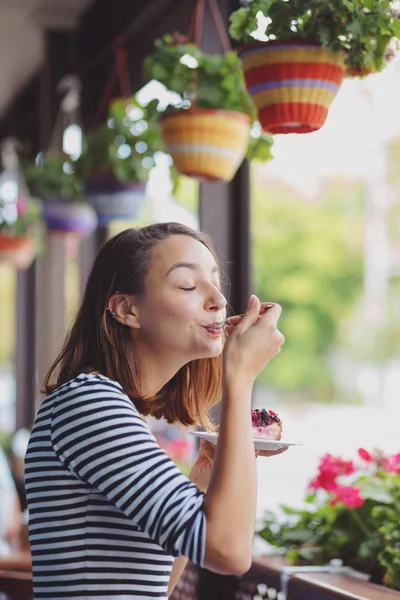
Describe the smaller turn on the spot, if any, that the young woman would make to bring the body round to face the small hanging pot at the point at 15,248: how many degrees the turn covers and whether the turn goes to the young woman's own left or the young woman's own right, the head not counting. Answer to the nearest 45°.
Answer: approximately 90° to the young woman's own left

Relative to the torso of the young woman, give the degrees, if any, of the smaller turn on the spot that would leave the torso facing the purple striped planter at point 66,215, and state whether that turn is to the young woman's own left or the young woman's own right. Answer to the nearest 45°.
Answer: approximately 90° to the young woman's own left

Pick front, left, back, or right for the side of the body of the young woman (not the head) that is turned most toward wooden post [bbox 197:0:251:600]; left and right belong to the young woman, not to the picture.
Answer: left

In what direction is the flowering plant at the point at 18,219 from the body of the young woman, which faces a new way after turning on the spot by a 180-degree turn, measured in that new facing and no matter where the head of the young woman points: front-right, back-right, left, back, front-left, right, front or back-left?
right

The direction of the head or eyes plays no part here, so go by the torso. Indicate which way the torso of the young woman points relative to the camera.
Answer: to the viewer's right
